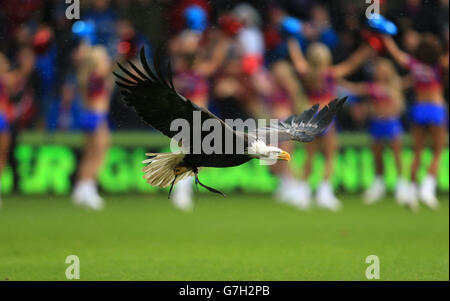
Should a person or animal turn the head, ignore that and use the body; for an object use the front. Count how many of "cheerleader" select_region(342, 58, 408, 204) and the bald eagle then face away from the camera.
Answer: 0

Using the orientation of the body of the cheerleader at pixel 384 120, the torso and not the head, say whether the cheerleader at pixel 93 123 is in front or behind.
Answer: in front

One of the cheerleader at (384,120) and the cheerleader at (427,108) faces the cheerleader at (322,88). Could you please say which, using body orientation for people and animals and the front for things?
the cheerleader at (384,120)

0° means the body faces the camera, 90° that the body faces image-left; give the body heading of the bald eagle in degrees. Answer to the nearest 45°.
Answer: approximately 270°

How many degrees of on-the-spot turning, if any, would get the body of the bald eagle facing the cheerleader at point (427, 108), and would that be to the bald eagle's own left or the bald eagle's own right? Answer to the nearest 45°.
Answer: approximately 45° to the bald eagle's own left

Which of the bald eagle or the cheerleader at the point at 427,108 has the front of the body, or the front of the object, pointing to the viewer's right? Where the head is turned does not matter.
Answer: the bald eagle

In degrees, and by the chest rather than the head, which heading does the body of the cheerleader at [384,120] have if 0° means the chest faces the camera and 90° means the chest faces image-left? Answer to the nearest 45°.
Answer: approximately 45°

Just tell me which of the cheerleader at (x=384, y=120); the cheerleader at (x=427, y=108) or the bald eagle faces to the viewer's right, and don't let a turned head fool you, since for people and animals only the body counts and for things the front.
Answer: the bald eagle
